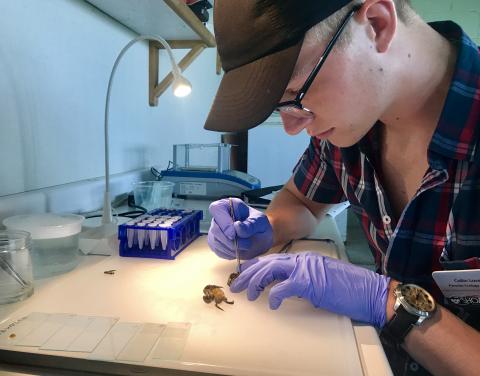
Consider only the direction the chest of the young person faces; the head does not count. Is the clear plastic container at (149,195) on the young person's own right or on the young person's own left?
on the young person's own right

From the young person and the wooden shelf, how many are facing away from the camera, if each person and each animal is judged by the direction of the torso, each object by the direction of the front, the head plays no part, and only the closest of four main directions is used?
0

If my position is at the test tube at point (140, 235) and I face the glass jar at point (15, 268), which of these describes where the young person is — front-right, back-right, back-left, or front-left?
back-left

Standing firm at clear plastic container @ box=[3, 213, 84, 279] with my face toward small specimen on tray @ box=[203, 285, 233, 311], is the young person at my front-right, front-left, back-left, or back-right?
front-left

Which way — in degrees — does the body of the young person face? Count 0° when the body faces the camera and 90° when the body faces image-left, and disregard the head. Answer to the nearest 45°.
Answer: approximately 45°

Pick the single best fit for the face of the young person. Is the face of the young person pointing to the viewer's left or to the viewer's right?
to the viewer's left

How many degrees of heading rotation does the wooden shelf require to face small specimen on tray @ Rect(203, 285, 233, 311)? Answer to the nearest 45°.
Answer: approximately 45° to its right

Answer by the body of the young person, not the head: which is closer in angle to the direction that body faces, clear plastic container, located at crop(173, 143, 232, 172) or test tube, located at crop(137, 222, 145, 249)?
the test tube

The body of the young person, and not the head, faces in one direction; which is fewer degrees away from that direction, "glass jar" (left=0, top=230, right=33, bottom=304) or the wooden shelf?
the glass jar

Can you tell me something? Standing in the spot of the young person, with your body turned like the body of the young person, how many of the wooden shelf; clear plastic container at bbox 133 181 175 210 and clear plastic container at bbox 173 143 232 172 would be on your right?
3

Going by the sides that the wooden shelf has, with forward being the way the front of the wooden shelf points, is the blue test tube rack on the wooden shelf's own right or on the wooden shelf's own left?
on the wooden shelf's own right
